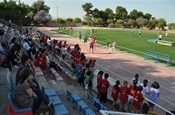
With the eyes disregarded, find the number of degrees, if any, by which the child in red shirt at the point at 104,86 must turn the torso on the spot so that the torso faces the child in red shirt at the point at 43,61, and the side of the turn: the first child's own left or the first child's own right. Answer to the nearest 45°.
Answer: approximately 90° to the first child's own left

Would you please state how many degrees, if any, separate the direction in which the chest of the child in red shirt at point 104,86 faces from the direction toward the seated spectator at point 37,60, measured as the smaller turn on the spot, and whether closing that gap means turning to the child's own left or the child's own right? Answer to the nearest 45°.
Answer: approximately 90° to the child's own left

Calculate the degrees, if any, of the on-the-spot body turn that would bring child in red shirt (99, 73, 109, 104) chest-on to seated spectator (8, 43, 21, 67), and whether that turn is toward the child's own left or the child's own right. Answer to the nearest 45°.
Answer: approximately 135° to the child's own left

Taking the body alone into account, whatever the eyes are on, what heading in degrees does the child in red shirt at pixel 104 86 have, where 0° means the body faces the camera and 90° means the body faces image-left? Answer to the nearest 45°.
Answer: approximately 225°

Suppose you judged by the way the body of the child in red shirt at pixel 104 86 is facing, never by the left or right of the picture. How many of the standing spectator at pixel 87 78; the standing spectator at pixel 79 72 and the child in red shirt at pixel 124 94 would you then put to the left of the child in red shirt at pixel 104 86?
2

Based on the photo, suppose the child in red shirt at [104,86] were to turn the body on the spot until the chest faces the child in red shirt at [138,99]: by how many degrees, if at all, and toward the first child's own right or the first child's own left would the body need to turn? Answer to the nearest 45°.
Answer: approximately 90° to the first child's own right

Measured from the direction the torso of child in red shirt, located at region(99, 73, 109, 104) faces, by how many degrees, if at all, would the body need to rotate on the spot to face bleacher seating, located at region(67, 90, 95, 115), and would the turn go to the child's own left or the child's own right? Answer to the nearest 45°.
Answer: approximately 180°

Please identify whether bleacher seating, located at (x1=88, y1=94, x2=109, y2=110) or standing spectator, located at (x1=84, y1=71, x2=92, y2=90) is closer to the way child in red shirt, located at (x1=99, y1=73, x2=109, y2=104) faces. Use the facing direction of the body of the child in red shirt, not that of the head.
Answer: the standing spectator

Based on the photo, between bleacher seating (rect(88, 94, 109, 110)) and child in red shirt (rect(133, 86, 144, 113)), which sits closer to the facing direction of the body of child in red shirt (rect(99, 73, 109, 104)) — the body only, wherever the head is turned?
the child in red shirt

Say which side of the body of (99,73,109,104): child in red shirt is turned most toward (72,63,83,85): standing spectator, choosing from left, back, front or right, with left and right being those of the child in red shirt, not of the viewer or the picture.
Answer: left

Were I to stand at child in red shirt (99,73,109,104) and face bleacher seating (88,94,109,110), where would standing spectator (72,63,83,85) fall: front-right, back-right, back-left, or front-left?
back-right

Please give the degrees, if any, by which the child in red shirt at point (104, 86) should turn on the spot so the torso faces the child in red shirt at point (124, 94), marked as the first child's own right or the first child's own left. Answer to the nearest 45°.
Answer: approximately 90° to the first child's own right
